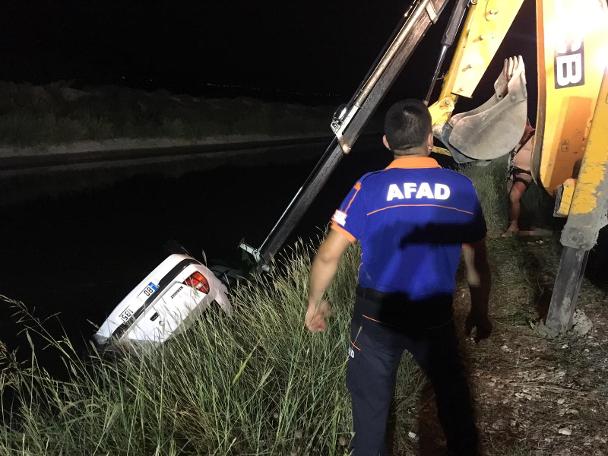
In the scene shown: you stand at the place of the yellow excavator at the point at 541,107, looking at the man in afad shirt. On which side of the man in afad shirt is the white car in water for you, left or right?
right

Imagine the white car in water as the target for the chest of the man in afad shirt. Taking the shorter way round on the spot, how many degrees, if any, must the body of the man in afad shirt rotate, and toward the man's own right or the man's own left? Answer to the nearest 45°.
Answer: approximately 45° to the man's own left

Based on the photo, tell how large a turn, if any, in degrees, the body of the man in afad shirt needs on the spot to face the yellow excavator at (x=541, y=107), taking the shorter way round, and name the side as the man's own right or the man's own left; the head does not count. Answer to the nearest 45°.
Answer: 0° — they already face it

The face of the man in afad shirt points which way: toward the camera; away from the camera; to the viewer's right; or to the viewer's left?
away from the camera

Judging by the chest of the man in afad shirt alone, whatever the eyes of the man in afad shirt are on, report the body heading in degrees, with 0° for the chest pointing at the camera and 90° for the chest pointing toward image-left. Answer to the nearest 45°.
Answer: approximately 180°

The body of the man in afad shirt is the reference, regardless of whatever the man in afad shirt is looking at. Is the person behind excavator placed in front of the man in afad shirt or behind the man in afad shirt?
in front
